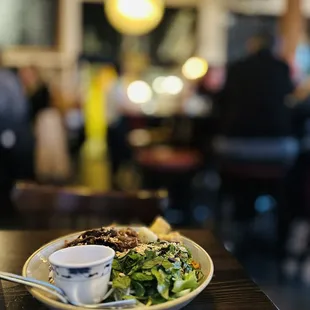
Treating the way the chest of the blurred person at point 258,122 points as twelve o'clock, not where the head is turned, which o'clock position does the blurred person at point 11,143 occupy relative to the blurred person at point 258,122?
the blurred person at point 11,143 is roughly at 9 o'clock from the blurred person at point 258,122.

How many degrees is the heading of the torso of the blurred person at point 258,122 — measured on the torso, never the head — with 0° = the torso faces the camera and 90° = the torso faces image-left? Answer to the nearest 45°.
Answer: approximately 180°

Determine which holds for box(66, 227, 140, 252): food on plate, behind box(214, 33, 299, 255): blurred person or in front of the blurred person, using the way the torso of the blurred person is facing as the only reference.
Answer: behind

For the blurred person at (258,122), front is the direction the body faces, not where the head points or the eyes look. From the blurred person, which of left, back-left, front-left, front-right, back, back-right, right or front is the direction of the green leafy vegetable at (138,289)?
back

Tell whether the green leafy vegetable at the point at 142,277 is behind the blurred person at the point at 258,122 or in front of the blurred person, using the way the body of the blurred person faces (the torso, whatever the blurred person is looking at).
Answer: behind

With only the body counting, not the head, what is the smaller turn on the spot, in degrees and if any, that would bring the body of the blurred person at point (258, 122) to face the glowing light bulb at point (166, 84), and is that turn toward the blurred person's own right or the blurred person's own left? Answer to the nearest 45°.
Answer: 0° — they already face it

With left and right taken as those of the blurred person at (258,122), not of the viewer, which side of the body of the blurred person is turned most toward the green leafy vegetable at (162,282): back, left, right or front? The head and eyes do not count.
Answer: back

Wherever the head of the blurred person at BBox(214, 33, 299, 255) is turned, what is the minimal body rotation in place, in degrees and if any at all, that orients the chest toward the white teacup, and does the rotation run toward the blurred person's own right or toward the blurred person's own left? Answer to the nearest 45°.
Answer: approximately 180°

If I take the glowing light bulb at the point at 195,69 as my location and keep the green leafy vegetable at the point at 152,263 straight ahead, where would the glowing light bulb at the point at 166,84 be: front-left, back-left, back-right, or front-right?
back-right

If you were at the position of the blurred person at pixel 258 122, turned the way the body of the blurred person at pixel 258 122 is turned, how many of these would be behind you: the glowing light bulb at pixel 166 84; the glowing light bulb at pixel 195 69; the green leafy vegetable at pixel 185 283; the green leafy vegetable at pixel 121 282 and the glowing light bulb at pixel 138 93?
2

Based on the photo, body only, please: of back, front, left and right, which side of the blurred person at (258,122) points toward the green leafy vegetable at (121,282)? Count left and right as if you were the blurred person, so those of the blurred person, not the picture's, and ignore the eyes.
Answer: back

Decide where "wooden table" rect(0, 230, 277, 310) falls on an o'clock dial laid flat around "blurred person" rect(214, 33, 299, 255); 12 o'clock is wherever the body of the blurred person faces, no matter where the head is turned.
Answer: The wooden table is roughly at 6 o'clock from the blurred person.
